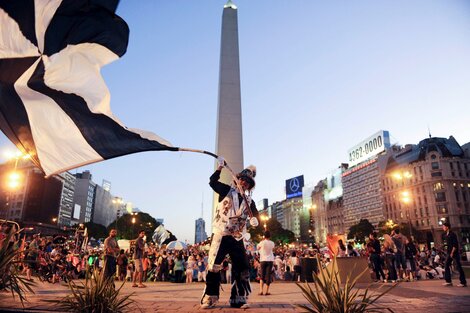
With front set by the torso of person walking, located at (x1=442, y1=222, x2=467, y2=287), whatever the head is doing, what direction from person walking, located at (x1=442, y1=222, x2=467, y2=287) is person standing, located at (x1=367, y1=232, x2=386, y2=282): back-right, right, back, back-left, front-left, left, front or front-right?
front-right

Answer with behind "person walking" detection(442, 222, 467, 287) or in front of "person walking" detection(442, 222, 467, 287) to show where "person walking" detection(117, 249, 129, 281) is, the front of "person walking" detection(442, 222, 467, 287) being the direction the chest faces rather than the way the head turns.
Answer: in front

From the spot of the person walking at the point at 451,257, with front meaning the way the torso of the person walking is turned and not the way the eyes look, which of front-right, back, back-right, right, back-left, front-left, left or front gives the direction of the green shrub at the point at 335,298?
left

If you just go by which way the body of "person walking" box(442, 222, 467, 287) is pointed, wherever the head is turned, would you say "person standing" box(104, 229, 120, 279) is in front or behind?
in front

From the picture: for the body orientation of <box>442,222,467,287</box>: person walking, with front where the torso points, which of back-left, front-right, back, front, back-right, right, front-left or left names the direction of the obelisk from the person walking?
front-right

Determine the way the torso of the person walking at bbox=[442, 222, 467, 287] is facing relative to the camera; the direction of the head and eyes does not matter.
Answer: to the viewer's left

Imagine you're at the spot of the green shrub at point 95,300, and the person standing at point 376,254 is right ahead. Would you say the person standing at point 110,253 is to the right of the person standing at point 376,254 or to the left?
left

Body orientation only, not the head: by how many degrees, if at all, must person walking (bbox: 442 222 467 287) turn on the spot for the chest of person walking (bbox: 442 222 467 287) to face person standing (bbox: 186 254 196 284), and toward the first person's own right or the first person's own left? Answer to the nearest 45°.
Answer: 0° — they already face them

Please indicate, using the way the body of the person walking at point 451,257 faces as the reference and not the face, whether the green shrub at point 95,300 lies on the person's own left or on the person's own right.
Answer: on the person's own left

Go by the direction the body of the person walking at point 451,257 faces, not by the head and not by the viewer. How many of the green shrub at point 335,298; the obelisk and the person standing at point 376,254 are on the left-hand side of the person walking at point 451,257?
1
